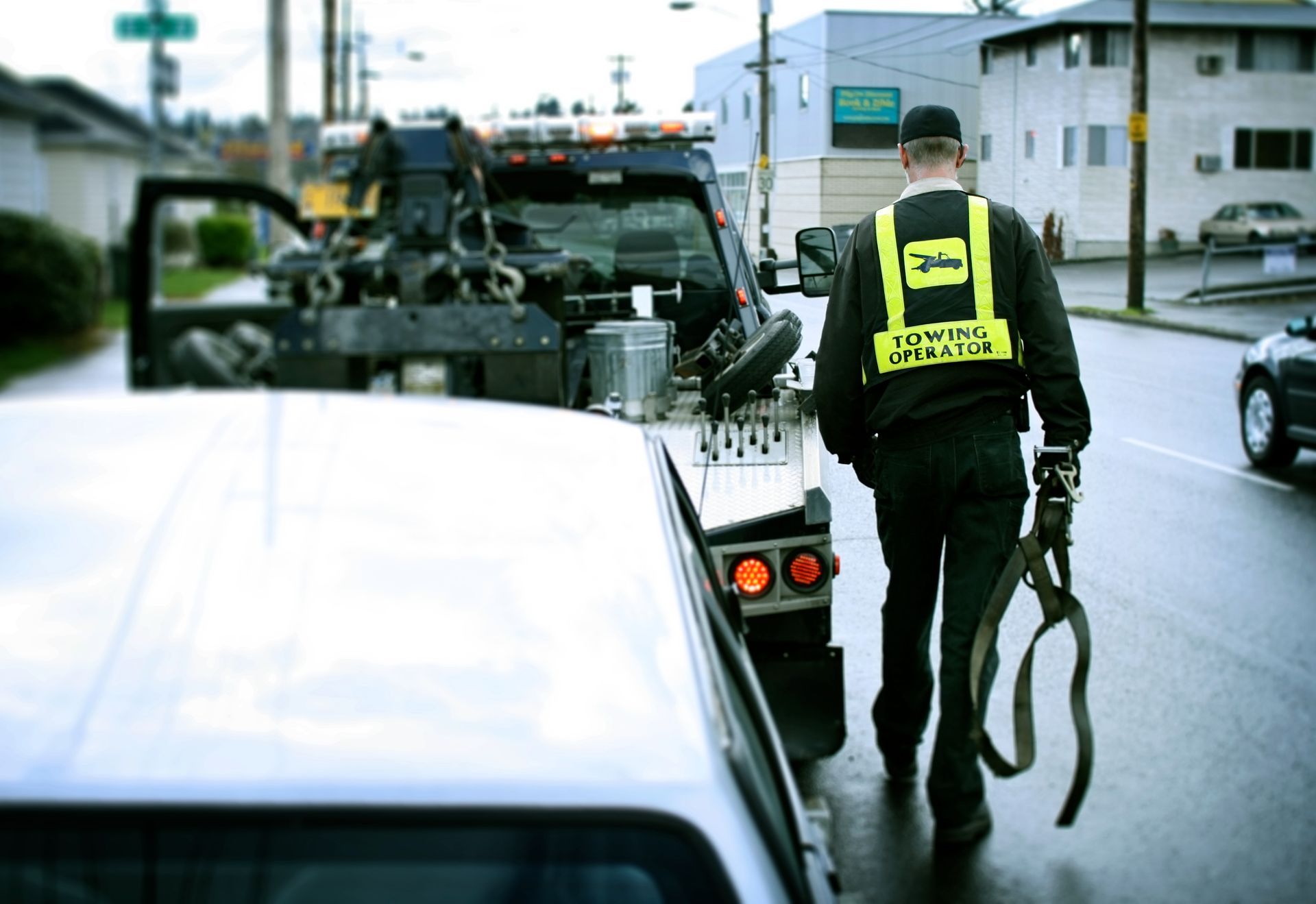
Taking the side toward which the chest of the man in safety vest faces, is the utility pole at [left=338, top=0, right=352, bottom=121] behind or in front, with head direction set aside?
in front

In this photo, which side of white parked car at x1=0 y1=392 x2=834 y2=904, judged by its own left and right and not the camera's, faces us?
back

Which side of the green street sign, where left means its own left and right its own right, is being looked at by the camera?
front

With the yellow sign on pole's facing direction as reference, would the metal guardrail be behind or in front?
behind

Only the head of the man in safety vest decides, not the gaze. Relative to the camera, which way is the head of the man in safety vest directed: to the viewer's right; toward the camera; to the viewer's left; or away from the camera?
away from the camera

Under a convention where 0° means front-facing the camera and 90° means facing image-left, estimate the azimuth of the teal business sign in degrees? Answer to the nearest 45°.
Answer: approximately 0°

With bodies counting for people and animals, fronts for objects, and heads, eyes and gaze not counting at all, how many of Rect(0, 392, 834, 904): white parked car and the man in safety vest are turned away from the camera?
2

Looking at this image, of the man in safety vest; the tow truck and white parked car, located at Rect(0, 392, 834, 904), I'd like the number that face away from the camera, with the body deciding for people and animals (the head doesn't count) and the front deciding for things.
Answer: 3
